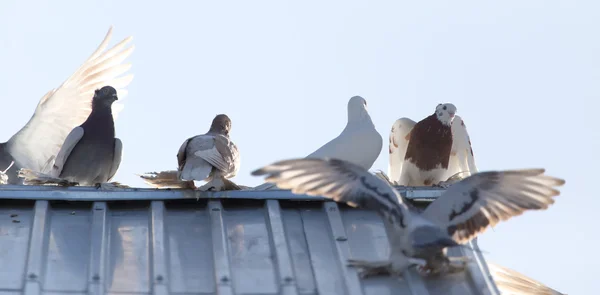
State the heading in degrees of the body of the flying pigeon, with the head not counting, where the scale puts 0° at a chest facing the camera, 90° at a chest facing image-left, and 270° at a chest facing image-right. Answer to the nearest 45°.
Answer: approximately 315°

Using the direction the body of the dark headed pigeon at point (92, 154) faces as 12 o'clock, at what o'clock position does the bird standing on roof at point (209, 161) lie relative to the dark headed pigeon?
The bird standing on roof is roughly at 9 o'clock from the dark headed pigeon.
